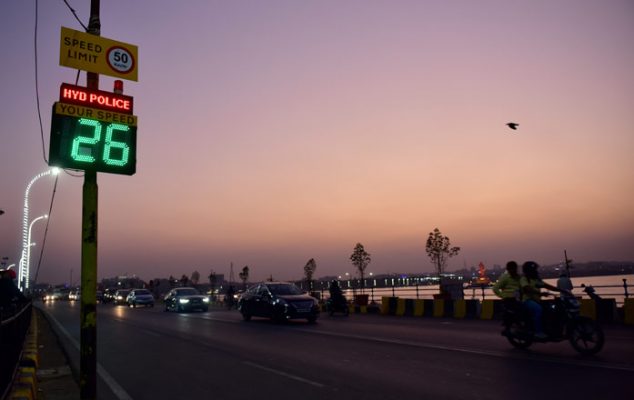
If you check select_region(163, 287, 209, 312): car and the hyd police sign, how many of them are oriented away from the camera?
0

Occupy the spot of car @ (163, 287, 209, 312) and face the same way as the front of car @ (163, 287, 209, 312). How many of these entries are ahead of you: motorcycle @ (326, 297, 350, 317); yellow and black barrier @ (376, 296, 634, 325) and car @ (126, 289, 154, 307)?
2

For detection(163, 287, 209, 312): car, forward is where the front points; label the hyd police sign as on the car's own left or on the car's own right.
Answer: on the car's own right

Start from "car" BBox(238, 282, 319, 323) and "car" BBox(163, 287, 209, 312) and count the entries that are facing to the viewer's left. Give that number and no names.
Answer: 0

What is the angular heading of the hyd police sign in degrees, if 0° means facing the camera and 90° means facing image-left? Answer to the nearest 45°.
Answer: approximately 0°

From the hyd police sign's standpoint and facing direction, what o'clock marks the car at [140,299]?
The car is roughly at 6 o'clock from the hyd police sign.

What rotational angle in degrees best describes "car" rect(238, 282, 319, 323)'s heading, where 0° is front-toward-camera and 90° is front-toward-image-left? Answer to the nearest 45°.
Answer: approximately 315°

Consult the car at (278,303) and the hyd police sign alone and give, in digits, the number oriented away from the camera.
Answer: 0

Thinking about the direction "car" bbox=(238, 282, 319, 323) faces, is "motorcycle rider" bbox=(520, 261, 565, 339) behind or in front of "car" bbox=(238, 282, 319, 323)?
in front

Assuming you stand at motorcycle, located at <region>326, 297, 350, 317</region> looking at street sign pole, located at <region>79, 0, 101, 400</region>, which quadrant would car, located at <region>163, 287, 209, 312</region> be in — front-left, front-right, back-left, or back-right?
back-right

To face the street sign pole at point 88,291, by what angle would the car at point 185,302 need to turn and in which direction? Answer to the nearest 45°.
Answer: approximately 45° to its right
